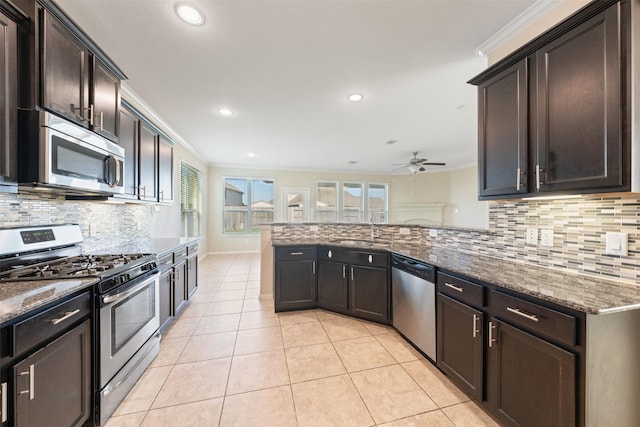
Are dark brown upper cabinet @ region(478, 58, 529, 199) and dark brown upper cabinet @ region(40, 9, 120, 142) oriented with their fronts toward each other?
yes

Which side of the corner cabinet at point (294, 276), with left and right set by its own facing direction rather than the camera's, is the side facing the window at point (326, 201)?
back

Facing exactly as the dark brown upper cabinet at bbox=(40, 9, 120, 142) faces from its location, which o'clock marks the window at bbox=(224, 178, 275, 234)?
The window is roughly at 9 o'clock from the dark brown upper cabinet.

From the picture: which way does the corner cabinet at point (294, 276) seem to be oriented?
toward the camera

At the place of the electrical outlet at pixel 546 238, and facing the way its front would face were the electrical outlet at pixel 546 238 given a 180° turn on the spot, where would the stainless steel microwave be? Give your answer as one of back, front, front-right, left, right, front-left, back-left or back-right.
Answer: back

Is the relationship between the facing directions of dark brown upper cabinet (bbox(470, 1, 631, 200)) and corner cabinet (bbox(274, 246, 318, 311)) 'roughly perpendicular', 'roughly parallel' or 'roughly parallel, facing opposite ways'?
roughly perpendicular

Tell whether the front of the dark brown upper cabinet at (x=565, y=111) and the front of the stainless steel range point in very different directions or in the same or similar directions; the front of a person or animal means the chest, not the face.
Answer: very different directions

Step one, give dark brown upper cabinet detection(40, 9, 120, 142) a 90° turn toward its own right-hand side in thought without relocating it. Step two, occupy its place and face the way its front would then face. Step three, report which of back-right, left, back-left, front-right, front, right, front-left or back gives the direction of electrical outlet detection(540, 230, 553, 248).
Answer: left

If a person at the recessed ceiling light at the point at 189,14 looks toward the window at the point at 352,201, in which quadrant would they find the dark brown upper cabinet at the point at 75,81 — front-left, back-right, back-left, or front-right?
back-left

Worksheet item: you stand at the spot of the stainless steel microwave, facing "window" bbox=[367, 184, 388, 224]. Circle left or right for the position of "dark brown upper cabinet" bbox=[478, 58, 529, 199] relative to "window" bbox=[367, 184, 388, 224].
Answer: right

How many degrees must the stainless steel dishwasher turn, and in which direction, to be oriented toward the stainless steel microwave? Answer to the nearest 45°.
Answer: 0° — it already faces it

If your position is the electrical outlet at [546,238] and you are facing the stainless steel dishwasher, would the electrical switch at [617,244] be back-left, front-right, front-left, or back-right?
back-left

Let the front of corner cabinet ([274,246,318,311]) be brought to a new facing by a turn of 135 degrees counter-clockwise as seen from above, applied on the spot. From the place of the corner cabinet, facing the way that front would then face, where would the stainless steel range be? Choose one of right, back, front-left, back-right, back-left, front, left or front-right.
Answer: back

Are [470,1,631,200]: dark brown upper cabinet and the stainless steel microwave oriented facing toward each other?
yes

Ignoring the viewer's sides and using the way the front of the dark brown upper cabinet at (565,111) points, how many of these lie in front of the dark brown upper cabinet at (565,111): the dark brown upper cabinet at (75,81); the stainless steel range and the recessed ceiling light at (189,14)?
3
